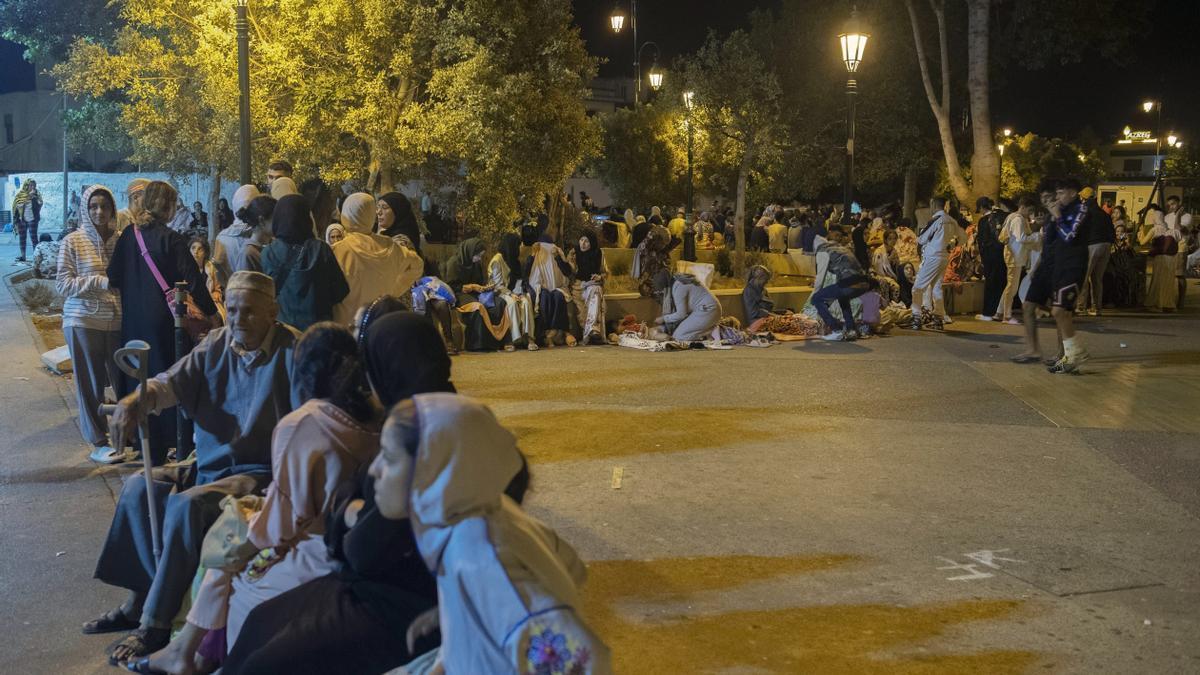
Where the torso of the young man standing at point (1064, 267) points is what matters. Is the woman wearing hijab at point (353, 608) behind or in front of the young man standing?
in front

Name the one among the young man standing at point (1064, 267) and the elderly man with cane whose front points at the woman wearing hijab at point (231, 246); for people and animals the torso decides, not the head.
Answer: the young man standing

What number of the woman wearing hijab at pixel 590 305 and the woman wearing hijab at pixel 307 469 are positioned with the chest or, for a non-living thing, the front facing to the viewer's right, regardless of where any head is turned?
0

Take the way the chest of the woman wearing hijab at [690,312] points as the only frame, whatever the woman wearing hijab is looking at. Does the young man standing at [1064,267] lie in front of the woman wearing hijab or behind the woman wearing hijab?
behind

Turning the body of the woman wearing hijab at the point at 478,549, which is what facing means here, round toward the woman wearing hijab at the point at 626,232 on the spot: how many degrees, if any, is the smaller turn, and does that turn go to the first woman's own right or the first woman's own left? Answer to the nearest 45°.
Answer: approximately 90° to the first woman's own right

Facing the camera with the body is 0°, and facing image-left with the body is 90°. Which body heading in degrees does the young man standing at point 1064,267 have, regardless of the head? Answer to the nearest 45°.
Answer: approximately 45°

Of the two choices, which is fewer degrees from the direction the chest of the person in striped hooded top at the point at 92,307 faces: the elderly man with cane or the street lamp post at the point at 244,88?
the elderly man with cane

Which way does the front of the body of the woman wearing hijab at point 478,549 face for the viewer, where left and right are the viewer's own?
facing to the left of the viewer

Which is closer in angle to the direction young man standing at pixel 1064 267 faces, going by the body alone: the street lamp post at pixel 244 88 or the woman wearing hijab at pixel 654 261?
the street lamp post

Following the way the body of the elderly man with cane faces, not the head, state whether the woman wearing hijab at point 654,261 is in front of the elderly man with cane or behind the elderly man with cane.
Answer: behind

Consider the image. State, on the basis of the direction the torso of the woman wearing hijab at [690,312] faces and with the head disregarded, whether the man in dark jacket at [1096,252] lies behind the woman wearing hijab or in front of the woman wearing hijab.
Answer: behind

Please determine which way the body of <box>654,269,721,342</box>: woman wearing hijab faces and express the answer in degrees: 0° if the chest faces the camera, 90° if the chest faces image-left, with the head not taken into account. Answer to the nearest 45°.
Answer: approximately 90°

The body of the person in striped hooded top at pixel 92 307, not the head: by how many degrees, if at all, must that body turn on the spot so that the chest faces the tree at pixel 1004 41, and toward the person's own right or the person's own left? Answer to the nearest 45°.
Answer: approximately 90° to the person's own left
